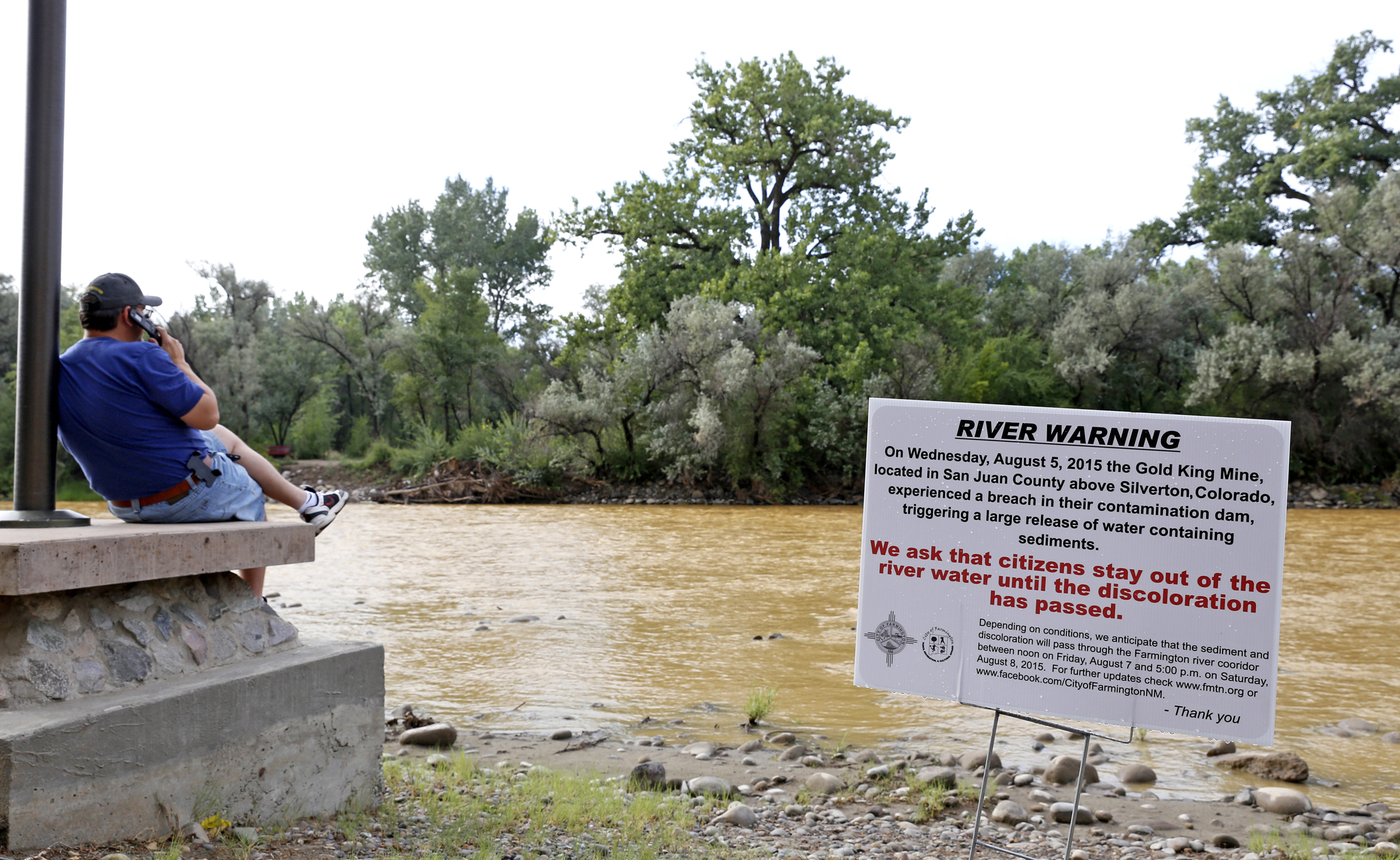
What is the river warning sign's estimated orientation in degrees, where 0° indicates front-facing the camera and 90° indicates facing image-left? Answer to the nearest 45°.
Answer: approximately 0°

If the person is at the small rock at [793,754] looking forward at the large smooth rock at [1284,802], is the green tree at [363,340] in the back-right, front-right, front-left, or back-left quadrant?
back-left

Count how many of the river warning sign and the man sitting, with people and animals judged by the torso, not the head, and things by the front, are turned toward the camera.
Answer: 1

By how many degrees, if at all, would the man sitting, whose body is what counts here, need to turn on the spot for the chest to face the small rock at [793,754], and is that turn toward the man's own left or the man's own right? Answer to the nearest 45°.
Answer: approximately 45° to the man's own right

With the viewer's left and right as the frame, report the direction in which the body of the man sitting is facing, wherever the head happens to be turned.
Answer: facing away from the viewer and to the right of the viewer

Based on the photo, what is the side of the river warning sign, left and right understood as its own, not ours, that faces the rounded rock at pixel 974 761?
back

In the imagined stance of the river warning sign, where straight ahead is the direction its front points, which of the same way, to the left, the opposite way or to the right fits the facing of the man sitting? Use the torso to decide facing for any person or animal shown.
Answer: the opposite way

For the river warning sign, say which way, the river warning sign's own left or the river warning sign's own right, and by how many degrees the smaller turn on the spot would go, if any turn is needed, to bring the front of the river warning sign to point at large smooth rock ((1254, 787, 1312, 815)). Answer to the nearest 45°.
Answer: approximately 135° to the river warning sign's own left

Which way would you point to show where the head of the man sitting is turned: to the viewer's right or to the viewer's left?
to the viewer's right

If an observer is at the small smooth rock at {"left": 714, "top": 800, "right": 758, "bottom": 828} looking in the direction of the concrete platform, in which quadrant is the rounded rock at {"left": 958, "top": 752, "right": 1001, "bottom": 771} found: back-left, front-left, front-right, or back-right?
back-right
